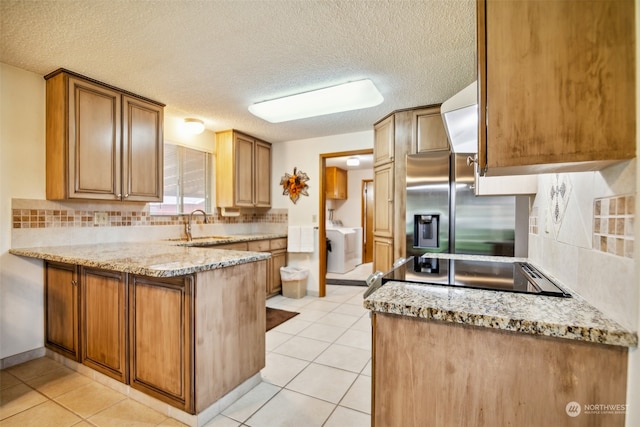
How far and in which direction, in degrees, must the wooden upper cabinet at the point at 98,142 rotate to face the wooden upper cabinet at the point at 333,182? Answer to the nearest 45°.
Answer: approximately 90° to its left

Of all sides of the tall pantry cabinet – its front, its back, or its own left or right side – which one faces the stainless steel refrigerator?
left

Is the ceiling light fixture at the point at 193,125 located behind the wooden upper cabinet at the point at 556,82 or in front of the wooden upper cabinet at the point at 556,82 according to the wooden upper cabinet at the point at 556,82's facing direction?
in front

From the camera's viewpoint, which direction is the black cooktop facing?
to the viewer's left

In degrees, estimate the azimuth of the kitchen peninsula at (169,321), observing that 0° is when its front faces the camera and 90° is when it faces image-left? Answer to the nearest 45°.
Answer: approximately 45°

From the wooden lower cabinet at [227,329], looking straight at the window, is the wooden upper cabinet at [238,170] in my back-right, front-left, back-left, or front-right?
front-right

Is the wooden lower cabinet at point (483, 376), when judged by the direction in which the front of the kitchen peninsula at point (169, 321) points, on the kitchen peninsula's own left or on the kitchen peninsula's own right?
on the kitchen peninsula's own left

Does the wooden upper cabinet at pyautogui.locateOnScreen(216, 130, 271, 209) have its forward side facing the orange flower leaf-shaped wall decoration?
no

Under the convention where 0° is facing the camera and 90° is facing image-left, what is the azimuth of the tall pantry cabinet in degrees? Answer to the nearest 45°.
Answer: approximately 45°

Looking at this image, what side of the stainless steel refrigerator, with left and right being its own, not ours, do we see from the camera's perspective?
front

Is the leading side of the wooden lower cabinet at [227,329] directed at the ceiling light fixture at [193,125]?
no

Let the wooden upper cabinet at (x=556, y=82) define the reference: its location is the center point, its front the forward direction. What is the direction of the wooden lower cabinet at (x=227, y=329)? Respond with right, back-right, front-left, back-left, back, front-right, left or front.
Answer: front

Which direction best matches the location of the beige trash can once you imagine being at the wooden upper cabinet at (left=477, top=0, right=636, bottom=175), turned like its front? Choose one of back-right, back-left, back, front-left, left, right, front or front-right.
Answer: front-right

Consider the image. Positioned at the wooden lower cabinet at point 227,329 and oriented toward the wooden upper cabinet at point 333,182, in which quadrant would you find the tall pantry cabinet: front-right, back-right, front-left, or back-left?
front-right

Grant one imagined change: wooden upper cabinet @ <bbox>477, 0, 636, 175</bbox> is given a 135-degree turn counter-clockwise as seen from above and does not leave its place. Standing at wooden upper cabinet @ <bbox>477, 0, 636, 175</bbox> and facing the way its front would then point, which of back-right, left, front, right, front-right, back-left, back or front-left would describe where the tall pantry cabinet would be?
back

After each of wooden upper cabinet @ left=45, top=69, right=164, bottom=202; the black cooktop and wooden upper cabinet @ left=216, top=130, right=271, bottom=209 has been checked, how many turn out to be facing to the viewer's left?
1

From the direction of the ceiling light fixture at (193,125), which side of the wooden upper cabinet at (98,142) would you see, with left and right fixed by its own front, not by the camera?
left

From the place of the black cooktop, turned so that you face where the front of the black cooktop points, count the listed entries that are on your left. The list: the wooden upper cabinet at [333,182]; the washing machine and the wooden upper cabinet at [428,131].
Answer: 0
